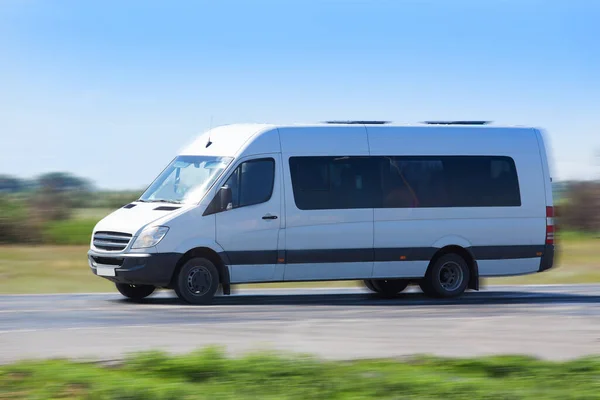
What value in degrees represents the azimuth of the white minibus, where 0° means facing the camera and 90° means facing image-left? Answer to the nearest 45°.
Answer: approximately 45°
